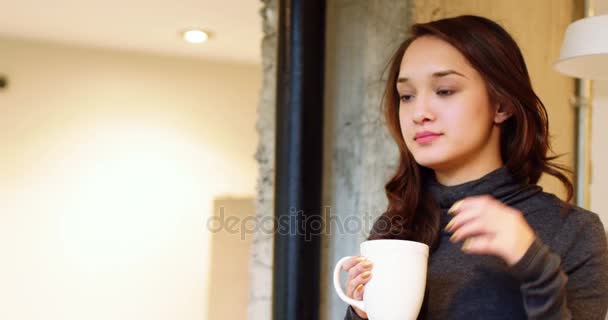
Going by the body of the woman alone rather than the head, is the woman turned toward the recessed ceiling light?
no

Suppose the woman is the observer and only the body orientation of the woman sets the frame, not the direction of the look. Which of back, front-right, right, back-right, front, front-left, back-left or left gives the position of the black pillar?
right

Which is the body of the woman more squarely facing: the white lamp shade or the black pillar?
the black pillar

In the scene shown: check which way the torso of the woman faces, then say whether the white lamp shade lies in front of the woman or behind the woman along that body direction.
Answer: behind

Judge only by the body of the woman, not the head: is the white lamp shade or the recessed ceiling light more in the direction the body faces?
the recessed ceiling light

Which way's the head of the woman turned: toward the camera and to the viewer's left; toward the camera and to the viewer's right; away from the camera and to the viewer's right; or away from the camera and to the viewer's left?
toward the camera and to the viewer's left

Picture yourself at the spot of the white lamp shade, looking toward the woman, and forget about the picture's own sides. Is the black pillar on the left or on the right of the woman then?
right
